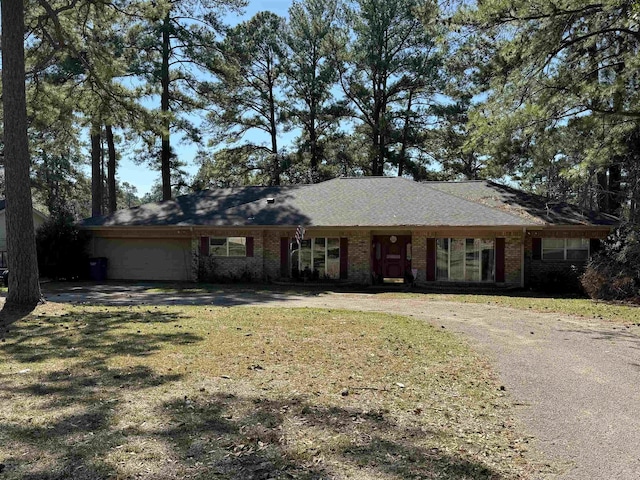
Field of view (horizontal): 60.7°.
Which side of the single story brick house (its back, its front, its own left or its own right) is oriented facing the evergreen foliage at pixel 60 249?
right

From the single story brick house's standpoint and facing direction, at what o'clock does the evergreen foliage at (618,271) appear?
The evergreen foliage is roughly at 10 o'clock from the single story brick house.

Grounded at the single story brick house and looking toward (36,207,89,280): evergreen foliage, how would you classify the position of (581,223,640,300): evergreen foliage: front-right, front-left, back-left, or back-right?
back-left

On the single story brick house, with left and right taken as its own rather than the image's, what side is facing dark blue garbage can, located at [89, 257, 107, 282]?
right

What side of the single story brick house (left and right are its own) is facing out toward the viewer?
front
